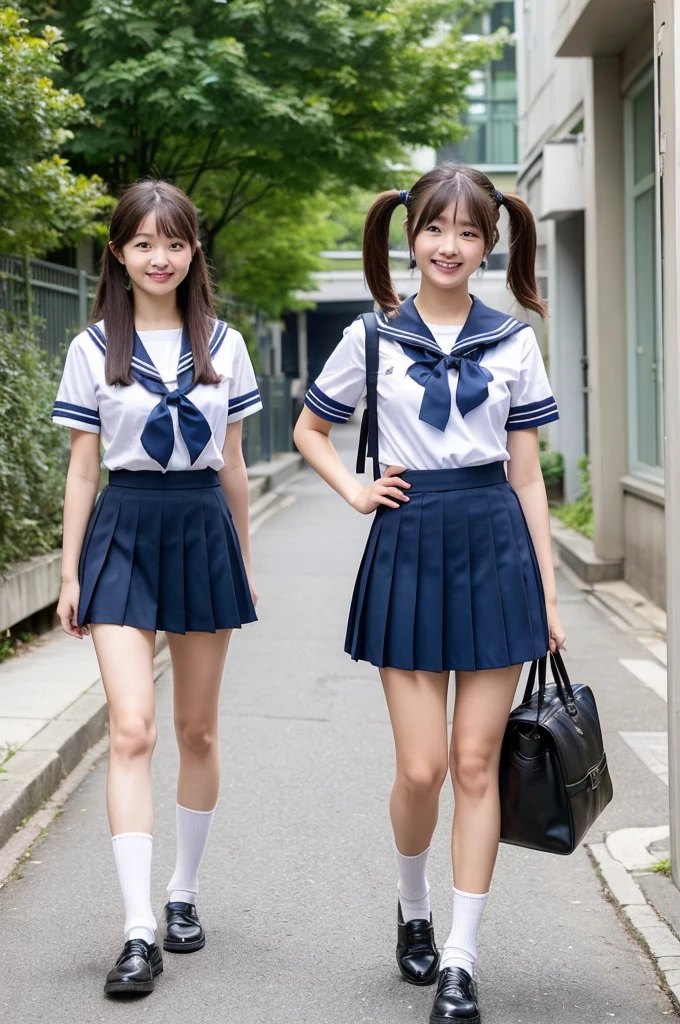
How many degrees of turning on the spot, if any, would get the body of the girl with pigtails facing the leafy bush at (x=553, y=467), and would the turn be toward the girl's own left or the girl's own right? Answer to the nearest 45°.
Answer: approximately 180°

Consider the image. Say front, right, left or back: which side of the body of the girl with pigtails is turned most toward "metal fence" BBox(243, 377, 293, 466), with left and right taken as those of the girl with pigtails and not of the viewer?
back

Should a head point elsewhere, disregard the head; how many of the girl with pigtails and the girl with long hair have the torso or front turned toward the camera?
2

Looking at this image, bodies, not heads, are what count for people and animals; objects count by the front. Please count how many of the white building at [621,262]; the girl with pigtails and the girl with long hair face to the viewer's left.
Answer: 1

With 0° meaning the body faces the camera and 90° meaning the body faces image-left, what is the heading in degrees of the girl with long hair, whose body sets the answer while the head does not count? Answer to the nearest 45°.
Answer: approximately 0°

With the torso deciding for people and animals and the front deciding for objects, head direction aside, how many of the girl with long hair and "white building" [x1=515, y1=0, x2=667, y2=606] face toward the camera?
1

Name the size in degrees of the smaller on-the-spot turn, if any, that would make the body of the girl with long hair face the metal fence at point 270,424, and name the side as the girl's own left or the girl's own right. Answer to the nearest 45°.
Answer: approximately 180°

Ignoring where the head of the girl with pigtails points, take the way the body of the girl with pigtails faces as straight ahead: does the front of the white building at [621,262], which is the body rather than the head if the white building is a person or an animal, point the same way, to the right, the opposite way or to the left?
to the right

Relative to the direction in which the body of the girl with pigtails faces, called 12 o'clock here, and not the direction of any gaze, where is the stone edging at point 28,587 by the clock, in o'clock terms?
The stone edging is roughly at 5 o'clock from the girl with pigtails.

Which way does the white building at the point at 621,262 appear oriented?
to the viewer's left

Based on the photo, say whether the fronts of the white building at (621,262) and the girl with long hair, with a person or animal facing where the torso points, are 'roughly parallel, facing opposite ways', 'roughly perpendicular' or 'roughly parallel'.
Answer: roughly perpendicular

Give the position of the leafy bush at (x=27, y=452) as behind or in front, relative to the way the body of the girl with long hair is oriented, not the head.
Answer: behind

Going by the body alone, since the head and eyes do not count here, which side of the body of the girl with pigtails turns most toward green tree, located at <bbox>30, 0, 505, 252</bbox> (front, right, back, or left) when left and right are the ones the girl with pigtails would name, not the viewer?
back

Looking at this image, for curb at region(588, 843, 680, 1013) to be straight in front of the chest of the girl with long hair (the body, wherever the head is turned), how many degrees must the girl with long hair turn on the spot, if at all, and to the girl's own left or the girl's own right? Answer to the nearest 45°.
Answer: approximately 90° to the girl's own left
